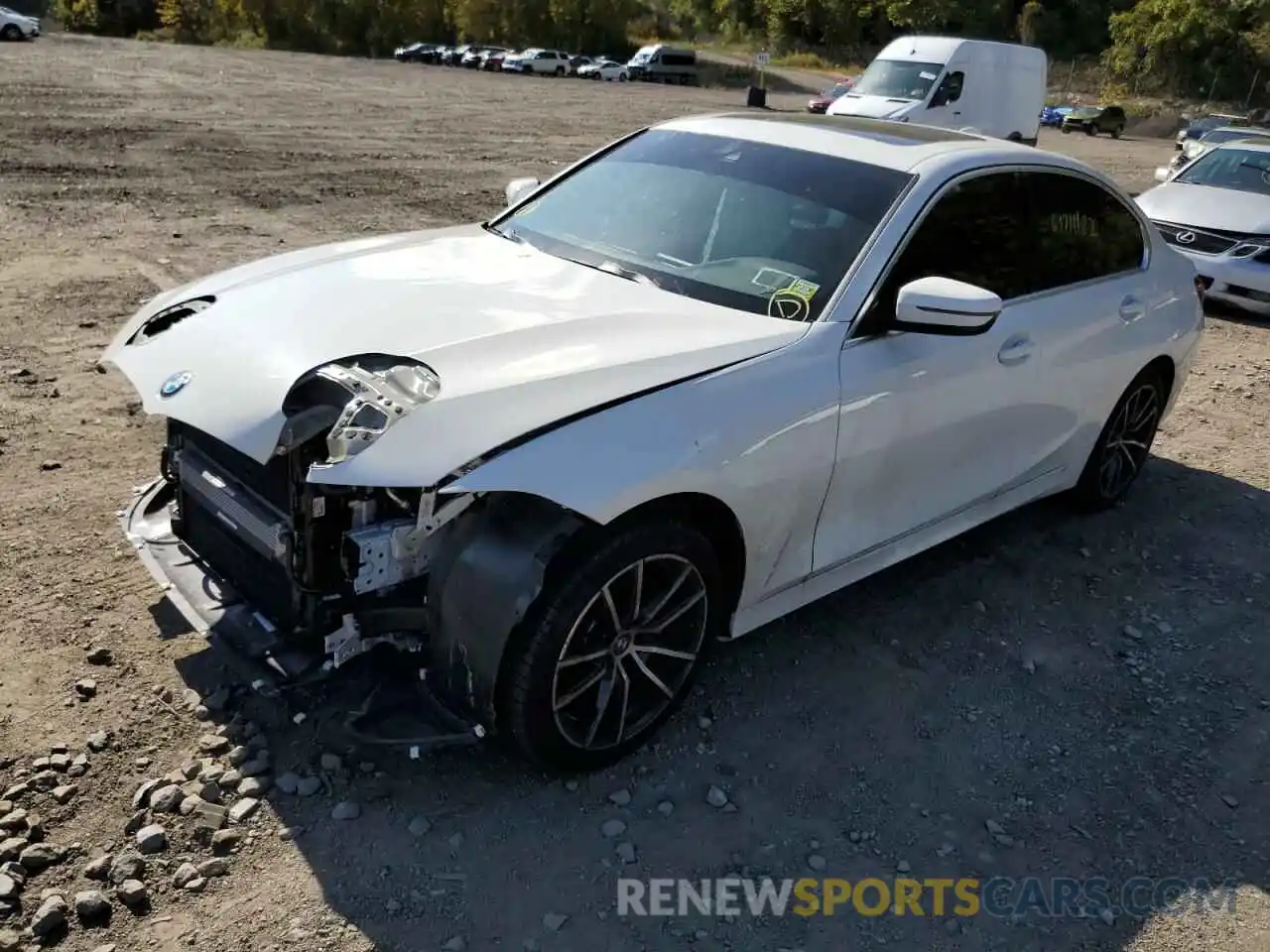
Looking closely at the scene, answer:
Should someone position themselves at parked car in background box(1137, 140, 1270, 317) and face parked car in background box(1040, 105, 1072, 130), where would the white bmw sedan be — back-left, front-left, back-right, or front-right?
back-left

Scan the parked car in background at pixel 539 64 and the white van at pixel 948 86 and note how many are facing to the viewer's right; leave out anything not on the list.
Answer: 0

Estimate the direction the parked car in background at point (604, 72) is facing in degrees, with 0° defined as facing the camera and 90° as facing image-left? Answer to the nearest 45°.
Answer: approximately 45°

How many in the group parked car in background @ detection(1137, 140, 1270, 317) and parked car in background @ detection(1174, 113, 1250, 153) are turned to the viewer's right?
0

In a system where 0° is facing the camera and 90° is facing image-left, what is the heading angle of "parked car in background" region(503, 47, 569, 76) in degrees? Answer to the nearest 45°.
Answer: approximately 45°

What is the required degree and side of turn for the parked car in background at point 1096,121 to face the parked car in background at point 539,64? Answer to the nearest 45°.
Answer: approximately 45° to its right

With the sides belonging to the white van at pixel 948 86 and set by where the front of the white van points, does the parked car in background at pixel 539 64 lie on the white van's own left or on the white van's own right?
on the white van's own right

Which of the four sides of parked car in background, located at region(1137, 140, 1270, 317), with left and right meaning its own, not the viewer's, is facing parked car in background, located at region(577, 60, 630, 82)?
right
